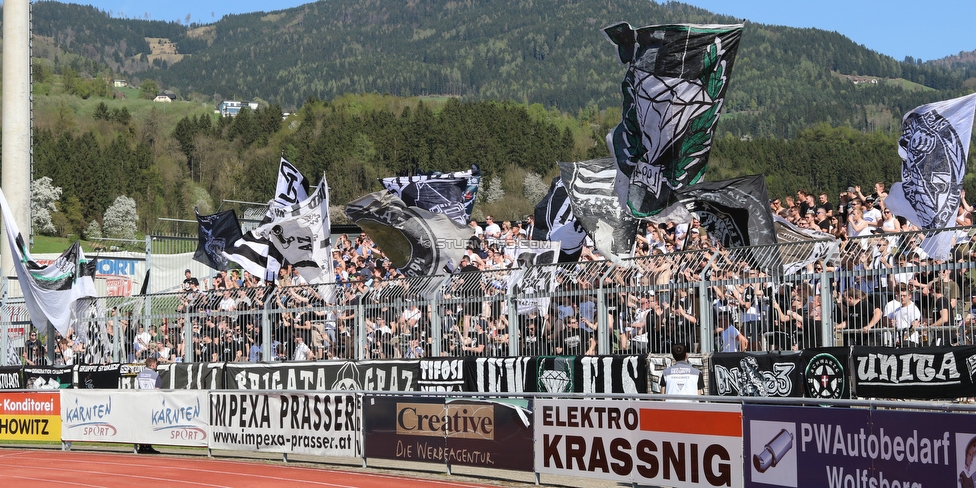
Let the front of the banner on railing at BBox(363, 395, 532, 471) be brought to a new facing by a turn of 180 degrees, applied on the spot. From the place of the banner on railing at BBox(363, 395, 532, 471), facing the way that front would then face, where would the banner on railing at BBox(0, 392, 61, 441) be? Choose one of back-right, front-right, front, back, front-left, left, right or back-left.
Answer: front-left

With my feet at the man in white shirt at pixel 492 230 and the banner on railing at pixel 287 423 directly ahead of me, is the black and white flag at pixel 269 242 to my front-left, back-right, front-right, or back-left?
front-right

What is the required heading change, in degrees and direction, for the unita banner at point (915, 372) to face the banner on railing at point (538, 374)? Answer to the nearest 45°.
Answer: approximately 135° to its right

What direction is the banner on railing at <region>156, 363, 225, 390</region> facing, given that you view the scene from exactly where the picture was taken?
facing the viewer

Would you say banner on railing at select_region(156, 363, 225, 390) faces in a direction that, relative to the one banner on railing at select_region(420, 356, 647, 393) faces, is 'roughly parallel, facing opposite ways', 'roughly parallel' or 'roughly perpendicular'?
roughly parallel

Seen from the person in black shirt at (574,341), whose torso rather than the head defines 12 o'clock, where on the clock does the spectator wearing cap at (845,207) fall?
The spectator wearing cap is roughly at 8 o'clock from the person in black shirt.

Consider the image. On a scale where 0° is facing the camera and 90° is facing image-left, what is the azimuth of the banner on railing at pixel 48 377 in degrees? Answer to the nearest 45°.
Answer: approximately 0°

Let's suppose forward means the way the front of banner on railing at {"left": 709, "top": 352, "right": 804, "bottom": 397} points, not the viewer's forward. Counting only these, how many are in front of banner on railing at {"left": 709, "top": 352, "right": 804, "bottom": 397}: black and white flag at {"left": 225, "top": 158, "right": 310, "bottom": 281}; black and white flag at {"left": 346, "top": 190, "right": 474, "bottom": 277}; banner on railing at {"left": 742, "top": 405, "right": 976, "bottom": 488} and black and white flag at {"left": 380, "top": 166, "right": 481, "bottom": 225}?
1

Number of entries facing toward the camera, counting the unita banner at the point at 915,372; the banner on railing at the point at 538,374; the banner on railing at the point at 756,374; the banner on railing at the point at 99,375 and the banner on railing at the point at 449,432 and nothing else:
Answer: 5

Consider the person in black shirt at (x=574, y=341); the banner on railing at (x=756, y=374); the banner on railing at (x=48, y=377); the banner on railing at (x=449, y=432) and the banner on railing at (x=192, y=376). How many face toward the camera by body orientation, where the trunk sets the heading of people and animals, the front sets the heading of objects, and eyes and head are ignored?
5

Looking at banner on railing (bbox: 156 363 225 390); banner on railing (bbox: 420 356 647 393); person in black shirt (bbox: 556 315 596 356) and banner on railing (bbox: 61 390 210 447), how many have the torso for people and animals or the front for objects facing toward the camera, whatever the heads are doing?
4

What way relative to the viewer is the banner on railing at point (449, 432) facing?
toward the camera

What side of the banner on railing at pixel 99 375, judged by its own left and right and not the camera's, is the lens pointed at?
front

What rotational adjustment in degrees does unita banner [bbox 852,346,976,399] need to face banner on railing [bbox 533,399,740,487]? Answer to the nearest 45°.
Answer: approximately 90° to its right

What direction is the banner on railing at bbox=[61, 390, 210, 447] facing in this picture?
toward the camera

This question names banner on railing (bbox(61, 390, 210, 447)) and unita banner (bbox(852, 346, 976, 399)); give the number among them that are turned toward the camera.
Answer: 2

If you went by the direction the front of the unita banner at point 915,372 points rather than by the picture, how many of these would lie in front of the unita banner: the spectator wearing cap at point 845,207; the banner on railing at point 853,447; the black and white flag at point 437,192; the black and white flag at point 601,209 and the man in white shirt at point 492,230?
1
